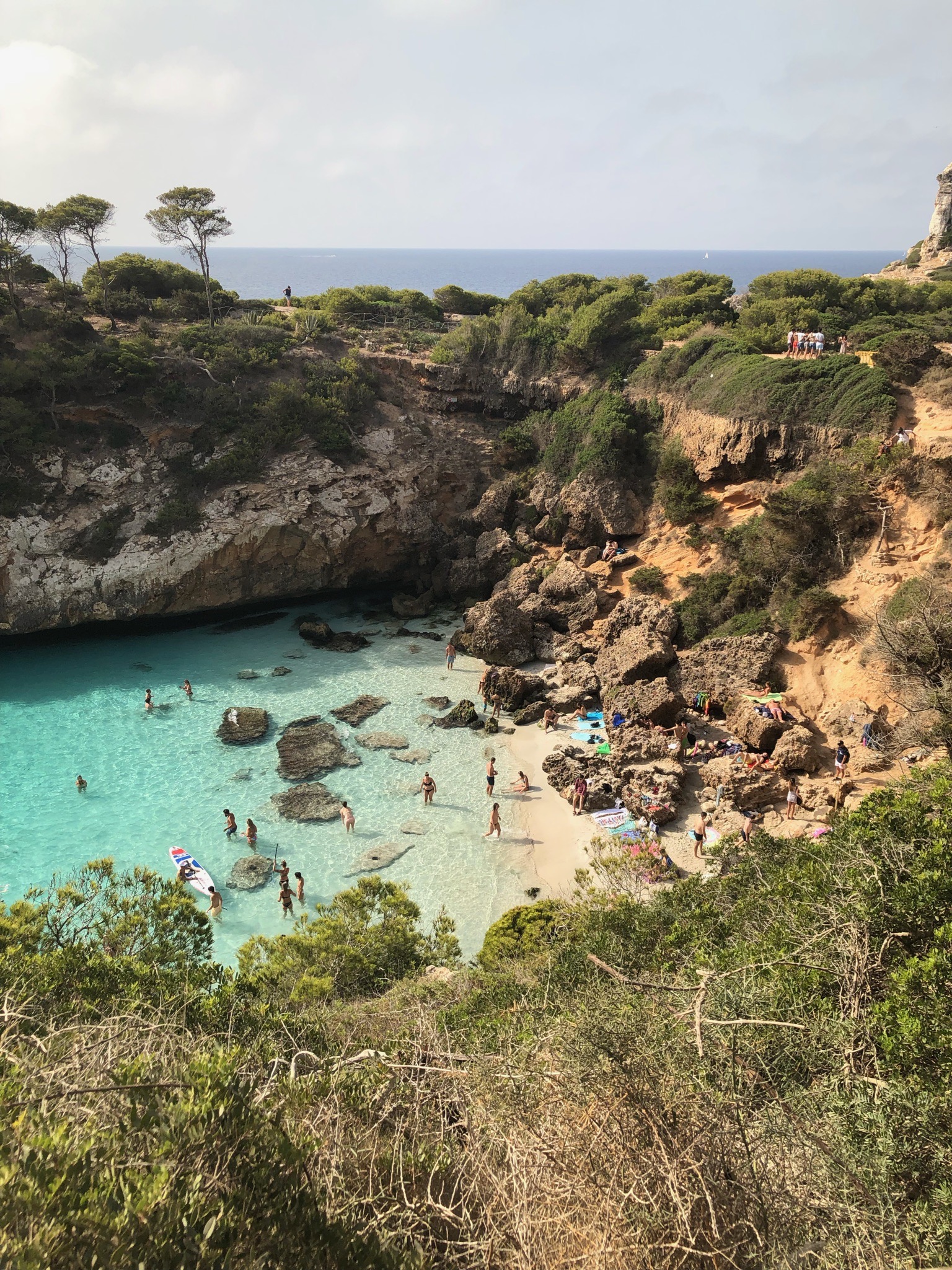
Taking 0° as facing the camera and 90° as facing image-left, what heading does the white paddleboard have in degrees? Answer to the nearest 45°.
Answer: approximately 135°

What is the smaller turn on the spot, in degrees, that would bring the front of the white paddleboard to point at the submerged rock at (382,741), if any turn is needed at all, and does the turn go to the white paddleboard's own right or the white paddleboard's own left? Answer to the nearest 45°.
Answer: approximately 90° to the white paddleboard's own right

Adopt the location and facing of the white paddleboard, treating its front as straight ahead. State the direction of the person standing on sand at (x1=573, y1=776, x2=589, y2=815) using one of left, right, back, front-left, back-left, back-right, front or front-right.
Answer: back-right

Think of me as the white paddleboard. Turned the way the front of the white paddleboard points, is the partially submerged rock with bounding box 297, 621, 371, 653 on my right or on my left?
on my right

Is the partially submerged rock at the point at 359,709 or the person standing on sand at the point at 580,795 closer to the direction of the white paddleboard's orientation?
the partially submerged rock

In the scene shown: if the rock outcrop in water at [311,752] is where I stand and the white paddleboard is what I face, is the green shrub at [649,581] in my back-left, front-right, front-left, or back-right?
back-left

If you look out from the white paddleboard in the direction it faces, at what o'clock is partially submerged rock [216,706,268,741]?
The partially submerged rock is roughly at 2 o'clock from the white paddleboard.

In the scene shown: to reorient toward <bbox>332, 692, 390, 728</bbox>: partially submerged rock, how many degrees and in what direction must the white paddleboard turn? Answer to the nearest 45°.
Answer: approximately 90° to its right

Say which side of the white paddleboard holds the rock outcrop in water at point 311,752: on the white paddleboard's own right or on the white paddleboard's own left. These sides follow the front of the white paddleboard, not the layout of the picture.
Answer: on the white paddleboard's own right
